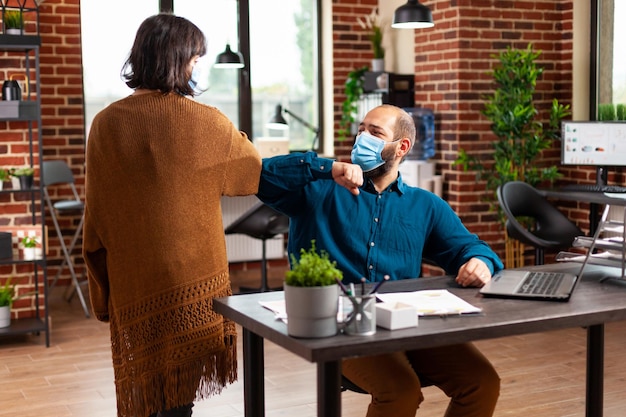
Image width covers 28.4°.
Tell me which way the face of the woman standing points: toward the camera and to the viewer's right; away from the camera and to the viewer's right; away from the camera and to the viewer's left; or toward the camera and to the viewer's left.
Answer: away from the camera and to the viewer's right

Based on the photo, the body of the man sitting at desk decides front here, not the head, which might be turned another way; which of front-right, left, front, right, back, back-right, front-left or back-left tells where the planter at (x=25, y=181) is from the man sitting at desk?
back-right

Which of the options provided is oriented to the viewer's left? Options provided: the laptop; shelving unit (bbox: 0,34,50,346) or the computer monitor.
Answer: the laptop

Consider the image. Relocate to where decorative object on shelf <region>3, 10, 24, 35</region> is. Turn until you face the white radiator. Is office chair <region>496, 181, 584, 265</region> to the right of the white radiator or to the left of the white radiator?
right

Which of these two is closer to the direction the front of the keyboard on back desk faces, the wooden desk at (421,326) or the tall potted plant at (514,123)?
the wooden desk

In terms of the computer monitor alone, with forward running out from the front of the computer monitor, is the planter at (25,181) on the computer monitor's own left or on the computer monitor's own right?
on the computer monitor's own right

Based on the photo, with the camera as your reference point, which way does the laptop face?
facing to the left of the viewer

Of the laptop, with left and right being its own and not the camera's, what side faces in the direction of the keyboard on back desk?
right
